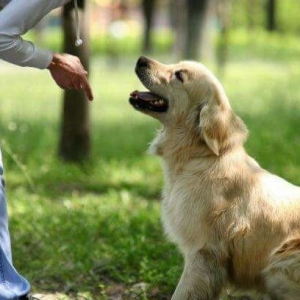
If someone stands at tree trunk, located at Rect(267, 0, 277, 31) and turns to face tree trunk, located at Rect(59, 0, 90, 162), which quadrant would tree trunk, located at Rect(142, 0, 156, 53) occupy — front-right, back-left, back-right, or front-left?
front-right

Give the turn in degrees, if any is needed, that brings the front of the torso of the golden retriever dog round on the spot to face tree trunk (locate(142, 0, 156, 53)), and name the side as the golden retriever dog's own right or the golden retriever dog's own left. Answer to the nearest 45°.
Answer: approximately 90° to the golden retriever dog's own right

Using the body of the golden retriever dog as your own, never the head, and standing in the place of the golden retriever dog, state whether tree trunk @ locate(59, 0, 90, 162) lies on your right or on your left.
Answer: on your right

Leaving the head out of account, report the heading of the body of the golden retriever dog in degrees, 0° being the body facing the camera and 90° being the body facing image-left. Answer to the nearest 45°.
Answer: approximately 90°

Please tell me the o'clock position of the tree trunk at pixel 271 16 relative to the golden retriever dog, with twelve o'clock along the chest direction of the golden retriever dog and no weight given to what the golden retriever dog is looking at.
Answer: The tree trunk is roughly at 3 o'clock from the golden retriever dog.

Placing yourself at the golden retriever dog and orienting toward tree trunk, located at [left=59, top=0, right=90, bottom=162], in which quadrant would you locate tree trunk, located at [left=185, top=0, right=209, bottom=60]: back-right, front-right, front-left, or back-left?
front-right

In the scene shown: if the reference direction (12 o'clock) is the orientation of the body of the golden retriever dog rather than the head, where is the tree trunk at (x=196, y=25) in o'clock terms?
The tree trunk is roughly at 3 o'clock from the golden retriever dog.
